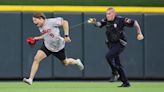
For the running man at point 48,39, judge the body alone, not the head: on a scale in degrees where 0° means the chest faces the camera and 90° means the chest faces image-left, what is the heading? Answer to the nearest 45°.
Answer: approximately 45°

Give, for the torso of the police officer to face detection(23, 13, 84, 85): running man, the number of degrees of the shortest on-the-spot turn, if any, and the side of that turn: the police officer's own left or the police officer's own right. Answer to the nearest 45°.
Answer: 0° — they already face them

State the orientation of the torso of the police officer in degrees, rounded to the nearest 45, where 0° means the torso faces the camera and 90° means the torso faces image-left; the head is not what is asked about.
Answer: approximately 45°

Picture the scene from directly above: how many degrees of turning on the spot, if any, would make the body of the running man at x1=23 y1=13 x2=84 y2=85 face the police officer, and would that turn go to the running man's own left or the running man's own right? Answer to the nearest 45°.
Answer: approximately 180°

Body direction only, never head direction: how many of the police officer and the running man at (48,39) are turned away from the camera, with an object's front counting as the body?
0
